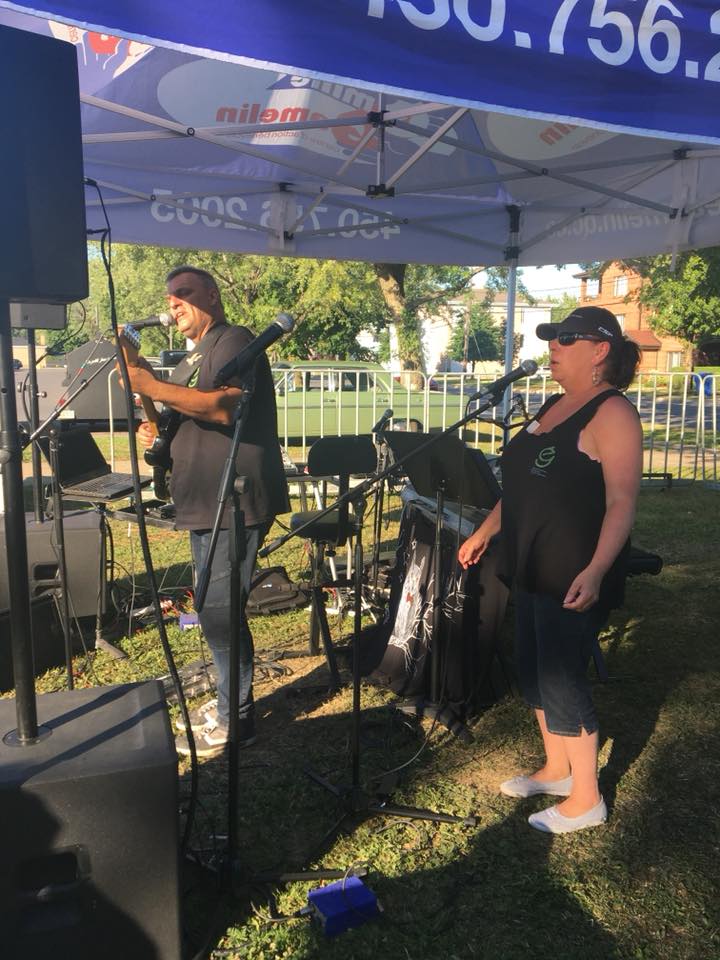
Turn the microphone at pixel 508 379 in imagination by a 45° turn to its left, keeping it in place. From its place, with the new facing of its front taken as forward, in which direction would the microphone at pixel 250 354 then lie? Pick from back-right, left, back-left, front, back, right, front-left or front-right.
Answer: back

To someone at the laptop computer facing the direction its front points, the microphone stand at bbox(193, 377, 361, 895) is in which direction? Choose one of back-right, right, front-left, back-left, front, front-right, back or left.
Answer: front-right

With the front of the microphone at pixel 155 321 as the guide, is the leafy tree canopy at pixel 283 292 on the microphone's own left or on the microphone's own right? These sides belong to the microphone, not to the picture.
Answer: on the microphone's own left

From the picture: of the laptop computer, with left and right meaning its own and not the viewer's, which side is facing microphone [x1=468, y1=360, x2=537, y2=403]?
front

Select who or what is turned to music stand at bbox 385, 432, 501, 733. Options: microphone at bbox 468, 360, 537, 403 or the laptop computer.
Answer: the laptop computer

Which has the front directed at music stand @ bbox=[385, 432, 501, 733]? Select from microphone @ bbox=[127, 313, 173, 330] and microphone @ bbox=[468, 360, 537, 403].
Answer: microphone @ bbox=[127, 313, 173, 330]

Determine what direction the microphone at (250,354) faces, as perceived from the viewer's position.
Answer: facing to the right of the viewer

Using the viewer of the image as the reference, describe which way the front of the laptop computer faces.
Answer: facing the viewer and to the right of the viewer

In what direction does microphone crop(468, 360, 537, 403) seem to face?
to the viewer's right

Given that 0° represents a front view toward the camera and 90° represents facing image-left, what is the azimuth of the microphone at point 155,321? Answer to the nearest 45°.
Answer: approximately 270°
